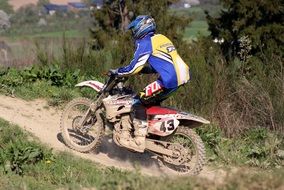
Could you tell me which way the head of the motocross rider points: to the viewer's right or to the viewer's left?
to the viewer's left

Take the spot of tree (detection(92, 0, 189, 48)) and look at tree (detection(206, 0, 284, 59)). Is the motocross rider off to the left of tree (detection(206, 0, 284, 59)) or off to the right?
right

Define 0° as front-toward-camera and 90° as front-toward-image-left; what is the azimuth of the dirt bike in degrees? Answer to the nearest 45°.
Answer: approximately 135°

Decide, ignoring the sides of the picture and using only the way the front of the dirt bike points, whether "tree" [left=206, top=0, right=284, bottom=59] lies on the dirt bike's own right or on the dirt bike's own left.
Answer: on the dirt bike's own right

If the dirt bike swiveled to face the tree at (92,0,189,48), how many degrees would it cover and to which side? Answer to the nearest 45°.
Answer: approximately 45° to its right
